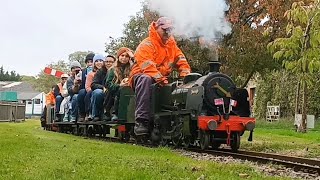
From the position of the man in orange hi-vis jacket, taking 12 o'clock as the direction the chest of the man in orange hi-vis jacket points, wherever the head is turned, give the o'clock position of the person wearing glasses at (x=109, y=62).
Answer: The person wearing glasses is roughly at 7 o'clock from the man in orange hi-vis jacket.

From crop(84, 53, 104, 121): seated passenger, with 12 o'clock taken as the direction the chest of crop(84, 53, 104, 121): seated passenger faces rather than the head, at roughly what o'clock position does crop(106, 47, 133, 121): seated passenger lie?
crop(106, 47, 133, 121): seated passenger is roughly at 1 o'clock from crop(84, 53, 104, 121): seated passenger.

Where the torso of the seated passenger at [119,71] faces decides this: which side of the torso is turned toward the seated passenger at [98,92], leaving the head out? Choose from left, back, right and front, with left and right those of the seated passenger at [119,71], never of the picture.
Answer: back

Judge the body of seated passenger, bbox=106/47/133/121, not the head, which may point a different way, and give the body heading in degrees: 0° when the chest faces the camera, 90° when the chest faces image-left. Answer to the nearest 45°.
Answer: approximately 315°

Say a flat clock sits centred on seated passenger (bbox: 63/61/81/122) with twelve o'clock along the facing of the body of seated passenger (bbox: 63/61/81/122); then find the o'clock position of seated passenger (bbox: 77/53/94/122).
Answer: seated passenger (bbox: 77/53/94/122) is roughly at 1 o'clock from seated passenger (bbox: 63/61/81/122).

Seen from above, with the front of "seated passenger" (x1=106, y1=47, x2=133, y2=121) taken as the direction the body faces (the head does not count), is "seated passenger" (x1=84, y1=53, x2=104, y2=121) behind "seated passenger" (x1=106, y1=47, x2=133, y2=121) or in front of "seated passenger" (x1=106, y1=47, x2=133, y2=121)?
behind

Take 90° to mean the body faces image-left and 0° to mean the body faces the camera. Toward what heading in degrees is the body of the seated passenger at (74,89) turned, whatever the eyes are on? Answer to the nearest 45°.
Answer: approximately 315°

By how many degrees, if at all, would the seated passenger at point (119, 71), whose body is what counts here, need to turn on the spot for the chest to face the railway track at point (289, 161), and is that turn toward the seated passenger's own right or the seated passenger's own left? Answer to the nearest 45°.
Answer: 0° — they already face it

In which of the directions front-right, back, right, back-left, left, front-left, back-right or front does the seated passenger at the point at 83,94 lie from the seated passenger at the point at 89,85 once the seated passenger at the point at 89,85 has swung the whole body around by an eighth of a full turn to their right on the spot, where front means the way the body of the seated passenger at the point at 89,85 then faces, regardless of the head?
back

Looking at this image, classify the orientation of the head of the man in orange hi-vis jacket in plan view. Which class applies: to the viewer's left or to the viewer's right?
to the viewer's right
